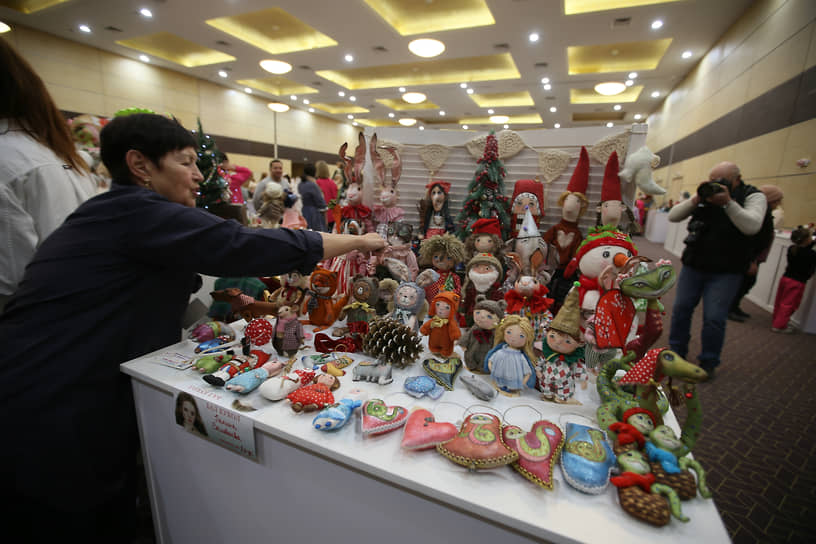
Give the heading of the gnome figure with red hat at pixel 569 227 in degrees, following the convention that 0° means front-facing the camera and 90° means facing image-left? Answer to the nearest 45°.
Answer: approximately 0°

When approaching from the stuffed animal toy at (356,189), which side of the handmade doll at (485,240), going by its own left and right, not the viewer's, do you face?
right

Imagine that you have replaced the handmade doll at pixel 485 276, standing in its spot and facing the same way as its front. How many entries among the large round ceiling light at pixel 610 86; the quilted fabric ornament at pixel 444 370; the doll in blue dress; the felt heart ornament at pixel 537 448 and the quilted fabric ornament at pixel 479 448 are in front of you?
4

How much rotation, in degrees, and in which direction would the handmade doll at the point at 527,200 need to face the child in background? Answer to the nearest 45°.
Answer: approximately 135° to its left

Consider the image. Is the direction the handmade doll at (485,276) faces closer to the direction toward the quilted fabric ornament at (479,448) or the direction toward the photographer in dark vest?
the quilted fabric ornament
